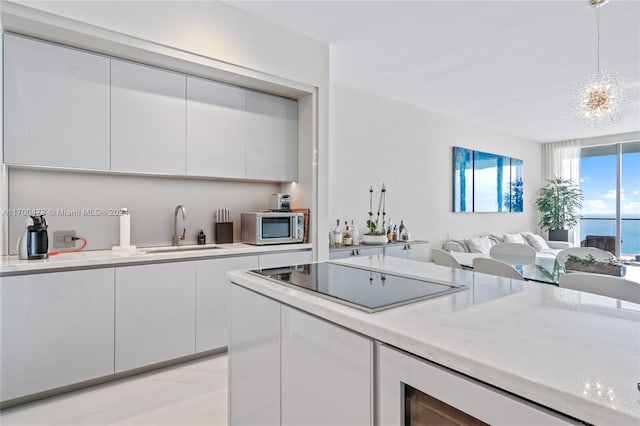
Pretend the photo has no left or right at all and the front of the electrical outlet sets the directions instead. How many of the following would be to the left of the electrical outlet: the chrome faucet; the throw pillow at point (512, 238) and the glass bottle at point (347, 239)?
3

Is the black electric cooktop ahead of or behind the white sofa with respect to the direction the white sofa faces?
ahead

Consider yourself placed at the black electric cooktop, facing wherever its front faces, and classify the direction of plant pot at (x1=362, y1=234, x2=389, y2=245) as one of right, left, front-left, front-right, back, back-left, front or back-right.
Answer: back-right

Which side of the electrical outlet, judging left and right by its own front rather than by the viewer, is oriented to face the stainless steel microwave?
left

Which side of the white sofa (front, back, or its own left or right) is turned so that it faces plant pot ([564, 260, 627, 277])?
front

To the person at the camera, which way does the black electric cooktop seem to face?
facing the viewer and to the left of the viewer

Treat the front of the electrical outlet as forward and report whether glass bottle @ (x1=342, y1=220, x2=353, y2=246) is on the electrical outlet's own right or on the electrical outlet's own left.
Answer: on the electrical outlet's own left

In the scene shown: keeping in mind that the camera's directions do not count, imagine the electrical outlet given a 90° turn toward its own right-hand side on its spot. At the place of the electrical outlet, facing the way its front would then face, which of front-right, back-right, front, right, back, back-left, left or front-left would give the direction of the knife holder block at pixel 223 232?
back

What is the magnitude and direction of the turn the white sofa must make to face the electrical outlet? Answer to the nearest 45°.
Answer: approximately 45° to its right

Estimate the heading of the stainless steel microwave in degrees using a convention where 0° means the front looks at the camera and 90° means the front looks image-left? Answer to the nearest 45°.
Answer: approximately 315°

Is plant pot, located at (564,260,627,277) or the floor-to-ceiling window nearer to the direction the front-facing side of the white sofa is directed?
the plant pot

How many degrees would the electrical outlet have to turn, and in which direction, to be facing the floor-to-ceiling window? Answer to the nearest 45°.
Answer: approximately 90° to its left

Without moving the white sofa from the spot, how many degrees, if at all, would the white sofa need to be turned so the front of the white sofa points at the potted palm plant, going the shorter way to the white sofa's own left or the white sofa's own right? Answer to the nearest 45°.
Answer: approximately 135° to the white sofa's own left
